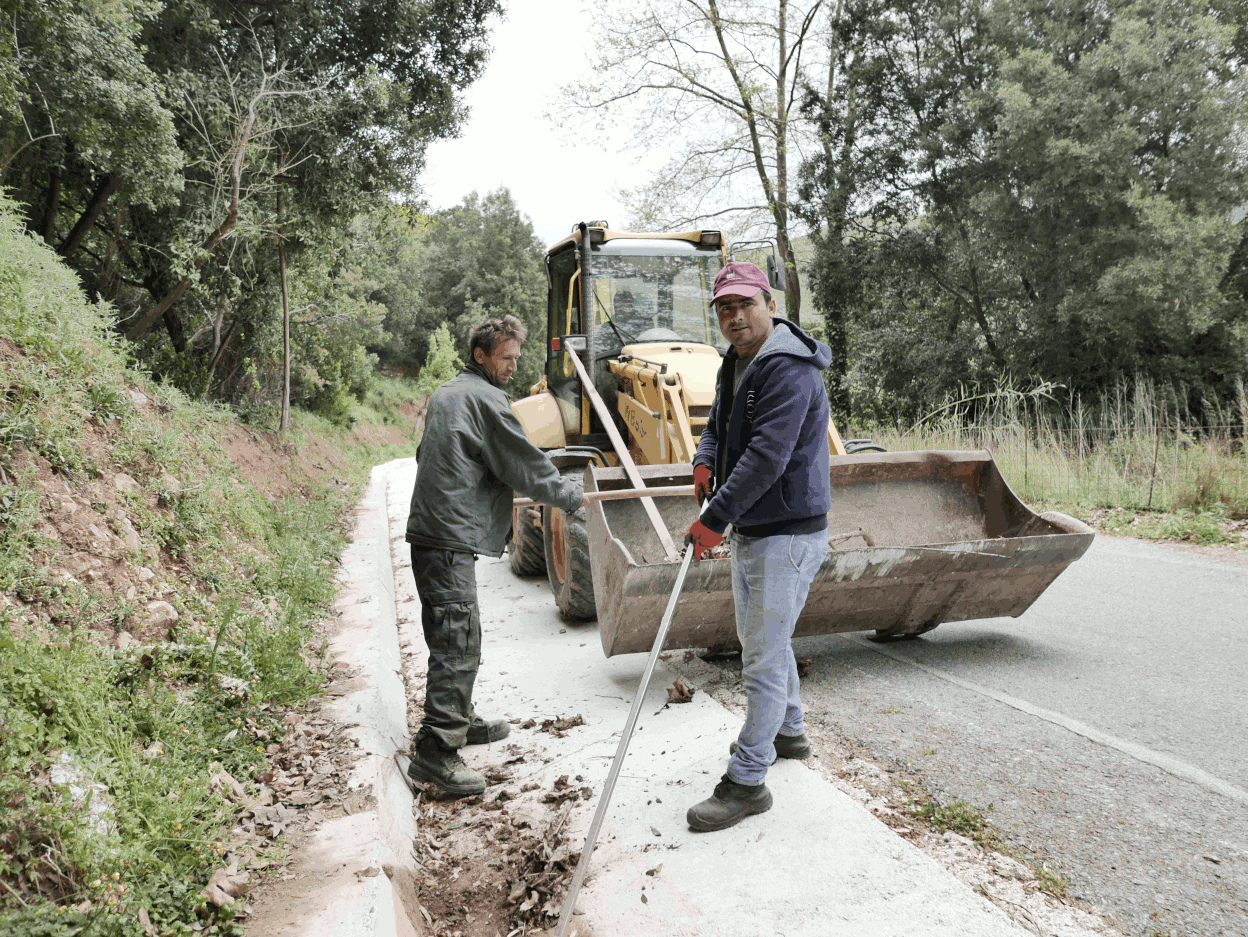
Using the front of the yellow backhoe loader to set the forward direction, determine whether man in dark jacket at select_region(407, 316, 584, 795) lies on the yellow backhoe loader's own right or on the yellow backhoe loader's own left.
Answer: on the yellow backhoe loader's own right

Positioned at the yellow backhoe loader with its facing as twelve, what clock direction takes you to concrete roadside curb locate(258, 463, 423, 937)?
The concrete roadside curb is roughly at 2 o'clock from the yellow backhoe loader.

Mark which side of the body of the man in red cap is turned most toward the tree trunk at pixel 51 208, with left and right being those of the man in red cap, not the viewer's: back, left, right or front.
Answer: right

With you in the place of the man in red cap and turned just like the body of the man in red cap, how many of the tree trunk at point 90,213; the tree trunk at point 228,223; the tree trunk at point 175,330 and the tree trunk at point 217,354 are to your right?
4

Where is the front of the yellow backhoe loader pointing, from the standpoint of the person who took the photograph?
facing the viewer and to the right of the viewer

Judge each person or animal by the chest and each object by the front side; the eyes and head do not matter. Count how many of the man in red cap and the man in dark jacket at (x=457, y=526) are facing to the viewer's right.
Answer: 1

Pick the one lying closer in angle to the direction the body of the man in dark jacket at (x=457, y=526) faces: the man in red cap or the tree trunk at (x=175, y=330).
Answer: the man in red cap

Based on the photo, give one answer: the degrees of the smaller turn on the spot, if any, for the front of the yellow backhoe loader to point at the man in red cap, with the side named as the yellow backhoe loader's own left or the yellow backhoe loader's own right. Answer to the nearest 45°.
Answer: approximately 45° to the yellow backhoe loader's own right

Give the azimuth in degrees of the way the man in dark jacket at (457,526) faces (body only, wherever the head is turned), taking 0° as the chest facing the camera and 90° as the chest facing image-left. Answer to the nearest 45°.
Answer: approximately 270°

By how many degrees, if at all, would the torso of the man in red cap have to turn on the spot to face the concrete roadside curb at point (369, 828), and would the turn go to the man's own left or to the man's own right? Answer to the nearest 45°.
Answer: approximately 45° to the man's own right

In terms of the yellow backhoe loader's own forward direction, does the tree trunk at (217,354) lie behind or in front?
behind

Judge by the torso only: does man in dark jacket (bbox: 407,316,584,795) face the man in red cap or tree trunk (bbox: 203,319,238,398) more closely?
the man in red cap

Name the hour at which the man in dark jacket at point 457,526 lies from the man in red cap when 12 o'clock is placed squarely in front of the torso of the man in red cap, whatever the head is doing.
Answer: The man in dark jacket is roughly at 2 o'clock from the man in red cap.
